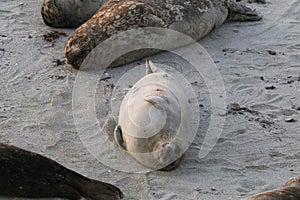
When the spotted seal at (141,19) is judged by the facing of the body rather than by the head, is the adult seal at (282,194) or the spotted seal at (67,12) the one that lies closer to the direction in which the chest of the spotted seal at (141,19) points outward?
the spotted seal

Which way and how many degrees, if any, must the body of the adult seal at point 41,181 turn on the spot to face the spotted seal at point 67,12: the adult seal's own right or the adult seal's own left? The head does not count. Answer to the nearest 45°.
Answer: approximately 90° to the adult seal's own right

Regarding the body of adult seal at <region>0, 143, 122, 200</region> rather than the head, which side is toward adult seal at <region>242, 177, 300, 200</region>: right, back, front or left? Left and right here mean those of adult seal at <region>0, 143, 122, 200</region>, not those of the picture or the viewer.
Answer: back

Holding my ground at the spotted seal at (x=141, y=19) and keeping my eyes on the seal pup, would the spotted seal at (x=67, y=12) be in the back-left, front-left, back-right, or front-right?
back-right

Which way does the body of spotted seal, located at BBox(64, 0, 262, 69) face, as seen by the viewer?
to the viewer's left

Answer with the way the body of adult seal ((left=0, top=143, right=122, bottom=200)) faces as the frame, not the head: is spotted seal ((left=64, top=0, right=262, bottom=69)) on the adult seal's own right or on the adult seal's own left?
on the adult seal's own right

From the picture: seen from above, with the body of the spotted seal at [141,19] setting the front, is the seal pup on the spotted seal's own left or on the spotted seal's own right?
on the spotted seal's own left

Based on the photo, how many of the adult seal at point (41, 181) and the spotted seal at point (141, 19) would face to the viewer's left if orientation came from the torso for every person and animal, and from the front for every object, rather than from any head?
2

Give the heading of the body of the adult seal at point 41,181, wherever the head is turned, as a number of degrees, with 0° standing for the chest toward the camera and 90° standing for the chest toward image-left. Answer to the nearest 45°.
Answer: approximately 90°

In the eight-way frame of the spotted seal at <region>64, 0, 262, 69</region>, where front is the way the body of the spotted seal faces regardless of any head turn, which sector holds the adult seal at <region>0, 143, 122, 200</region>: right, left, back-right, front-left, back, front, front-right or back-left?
left

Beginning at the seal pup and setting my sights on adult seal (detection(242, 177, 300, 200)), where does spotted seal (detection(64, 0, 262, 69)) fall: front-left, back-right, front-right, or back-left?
back-left

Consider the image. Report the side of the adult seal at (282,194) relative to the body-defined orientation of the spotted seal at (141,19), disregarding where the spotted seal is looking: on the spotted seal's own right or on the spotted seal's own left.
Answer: on the spotted seal's own left
